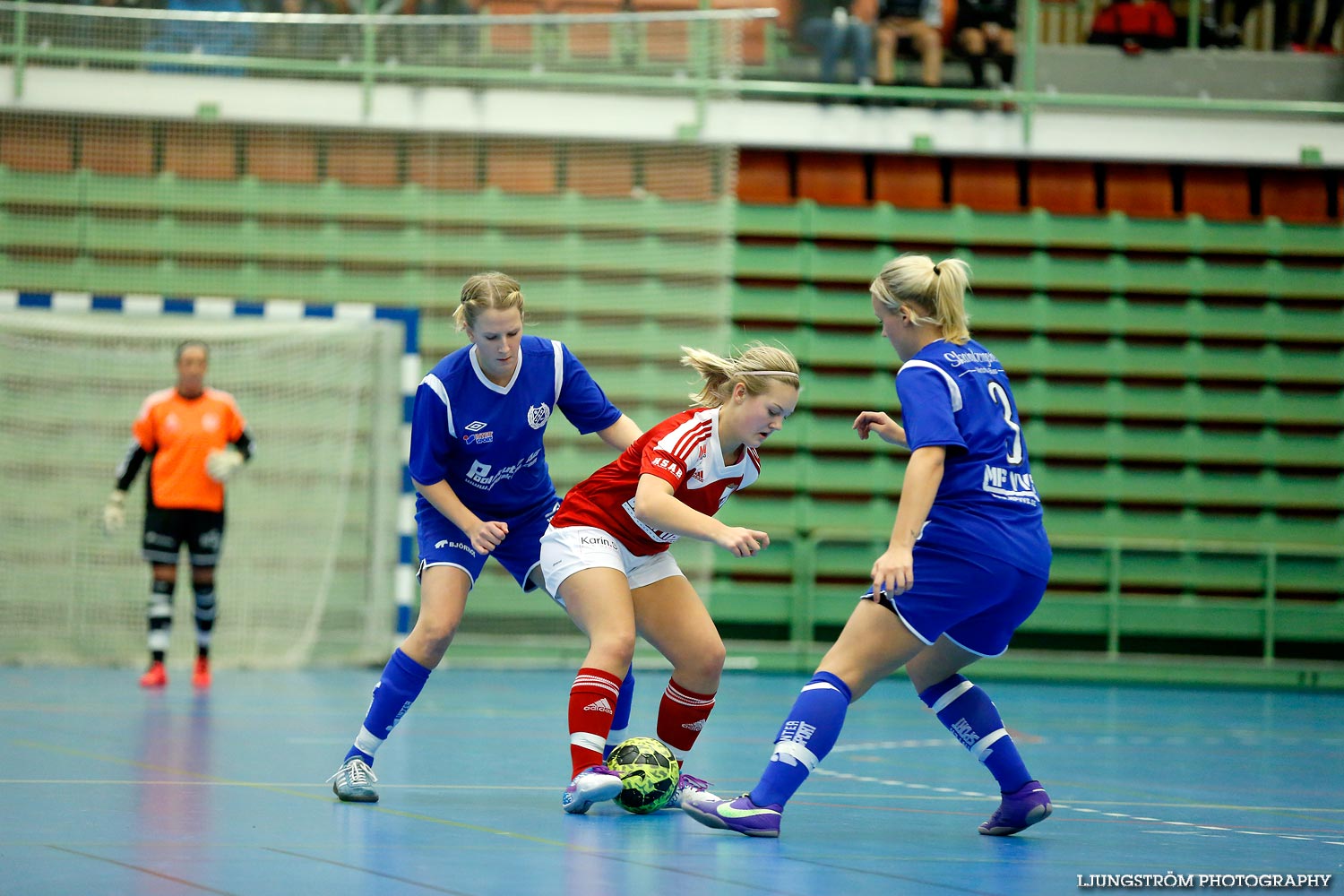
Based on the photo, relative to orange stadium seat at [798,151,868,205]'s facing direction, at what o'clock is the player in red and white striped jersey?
The player in red and white striped jersey is roughly at 12 o'clock from the orange stadium seat.

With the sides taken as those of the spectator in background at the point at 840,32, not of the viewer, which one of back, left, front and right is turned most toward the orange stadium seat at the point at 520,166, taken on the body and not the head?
right

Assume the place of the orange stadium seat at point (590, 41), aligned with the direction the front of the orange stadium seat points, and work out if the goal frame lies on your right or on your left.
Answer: on your right

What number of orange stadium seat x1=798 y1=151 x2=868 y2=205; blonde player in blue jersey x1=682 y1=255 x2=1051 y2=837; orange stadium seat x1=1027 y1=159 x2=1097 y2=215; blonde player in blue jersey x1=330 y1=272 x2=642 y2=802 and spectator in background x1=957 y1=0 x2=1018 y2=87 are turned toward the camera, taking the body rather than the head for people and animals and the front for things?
4

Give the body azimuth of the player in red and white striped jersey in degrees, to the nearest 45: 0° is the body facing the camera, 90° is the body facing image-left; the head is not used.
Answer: approximately 315°
